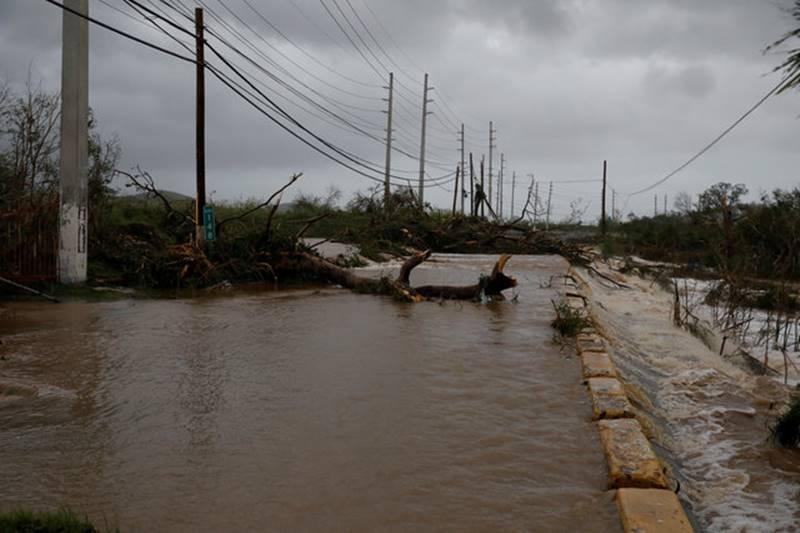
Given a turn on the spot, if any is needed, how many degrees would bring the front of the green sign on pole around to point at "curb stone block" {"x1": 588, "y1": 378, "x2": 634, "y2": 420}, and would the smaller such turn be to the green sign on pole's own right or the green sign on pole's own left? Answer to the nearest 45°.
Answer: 0° — it already faces it

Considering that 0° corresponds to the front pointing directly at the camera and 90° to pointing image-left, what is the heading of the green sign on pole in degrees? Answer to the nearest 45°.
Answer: approximately 0°

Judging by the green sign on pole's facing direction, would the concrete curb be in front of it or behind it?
in front

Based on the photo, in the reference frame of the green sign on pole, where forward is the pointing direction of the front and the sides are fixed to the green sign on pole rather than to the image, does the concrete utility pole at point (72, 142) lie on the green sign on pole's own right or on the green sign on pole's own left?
on the green sign on pole's own right

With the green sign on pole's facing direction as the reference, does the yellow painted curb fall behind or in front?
in front
